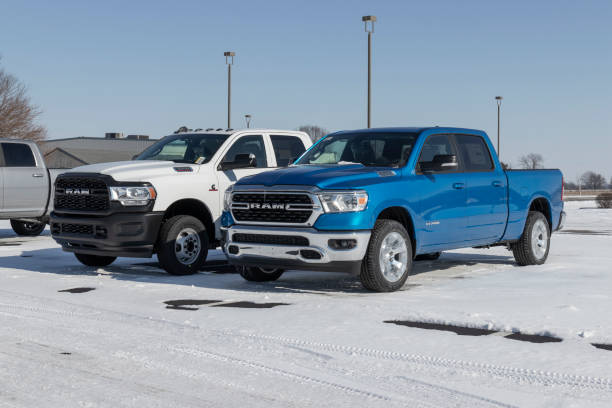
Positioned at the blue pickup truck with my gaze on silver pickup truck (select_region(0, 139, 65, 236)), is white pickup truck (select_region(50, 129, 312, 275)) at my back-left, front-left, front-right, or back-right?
front-left

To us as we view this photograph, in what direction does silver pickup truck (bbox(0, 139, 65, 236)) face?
facing the viewer and to the left of the viewer

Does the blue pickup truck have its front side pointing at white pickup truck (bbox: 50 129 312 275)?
no

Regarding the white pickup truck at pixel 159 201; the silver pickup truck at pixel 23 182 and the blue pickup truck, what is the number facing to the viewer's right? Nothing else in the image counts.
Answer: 0

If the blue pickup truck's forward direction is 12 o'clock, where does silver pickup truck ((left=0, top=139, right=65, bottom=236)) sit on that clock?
The silver pickup truck is roughly at 3 o'clock from the blue pickup truck.

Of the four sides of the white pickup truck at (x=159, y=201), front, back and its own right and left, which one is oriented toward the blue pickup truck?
left

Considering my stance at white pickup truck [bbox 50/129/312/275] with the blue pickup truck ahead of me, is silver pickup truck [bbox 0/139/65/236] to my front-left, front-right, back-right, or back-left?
back-left

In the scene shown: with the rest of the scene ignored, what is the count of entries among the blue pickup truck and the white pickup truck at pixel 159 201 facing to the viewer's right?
0

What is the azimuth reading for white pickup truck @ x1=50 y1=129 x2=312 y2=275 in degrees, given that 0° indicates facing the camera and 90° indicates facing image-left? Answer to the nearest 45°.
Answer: approximately 45°

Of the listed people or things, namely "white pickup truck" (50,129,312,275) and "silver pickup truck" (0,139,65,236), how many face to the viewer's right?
0

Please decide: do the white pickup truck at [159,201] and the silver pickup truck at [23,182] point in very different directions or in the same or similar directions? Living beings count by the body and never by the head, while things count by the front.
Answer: same or similar directions

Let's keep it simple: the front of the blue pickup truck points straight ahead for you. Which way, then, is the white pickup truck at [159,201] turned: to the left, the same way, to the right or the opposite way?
the same way
